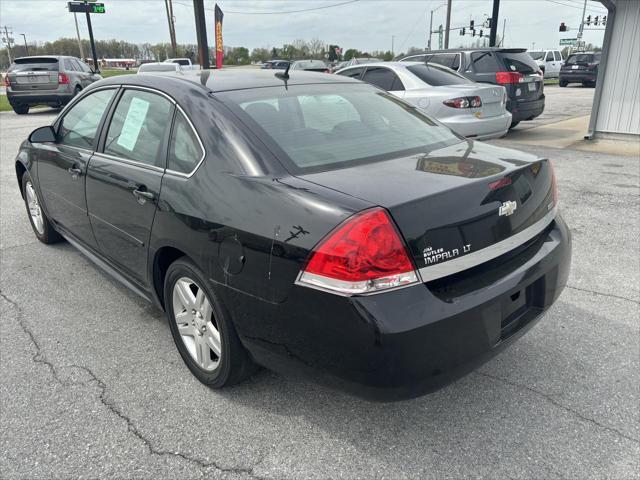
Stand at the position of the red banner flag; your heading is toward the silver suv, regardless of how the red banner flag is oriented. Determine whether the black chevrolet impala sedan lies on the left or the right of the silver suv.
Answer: left

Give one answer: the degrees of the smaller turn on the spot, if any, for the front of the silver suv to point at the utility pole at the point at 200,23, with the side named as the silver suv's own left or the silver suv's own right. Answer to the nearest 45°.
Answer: approximately 45° to the silver suv's own right

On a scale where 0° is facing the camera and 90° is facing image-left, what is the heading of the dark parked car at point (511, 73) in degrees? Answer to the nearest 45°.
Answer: approximately 135°

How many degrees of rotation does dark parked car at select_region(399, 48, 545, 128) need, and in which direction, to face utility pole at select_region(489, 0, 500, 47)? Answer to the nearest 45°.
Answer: approximately 45° to its right

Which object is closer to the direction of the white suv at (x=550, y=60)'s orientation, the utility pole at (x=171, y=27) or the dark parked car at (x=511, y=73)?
the utility pole

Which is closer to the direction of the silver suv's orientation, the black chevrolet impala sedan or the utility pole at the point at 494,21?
the utility pole

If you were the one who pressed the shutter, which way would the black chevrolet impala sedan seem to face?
facing away from the viewer and to the left of the viewer

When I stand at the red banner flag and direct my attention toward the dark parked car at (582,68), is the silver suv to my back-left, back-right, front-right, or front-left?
back-right

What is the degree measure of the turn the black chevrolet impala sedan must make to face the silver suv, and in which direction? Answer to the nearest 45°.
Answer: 0° — it already faces it

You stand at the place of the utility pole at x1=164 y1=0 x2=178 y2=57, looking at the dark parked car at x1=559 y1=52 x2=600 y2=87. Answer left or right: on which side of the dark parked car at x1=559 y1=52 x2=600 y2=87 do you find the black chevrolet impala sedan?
right
